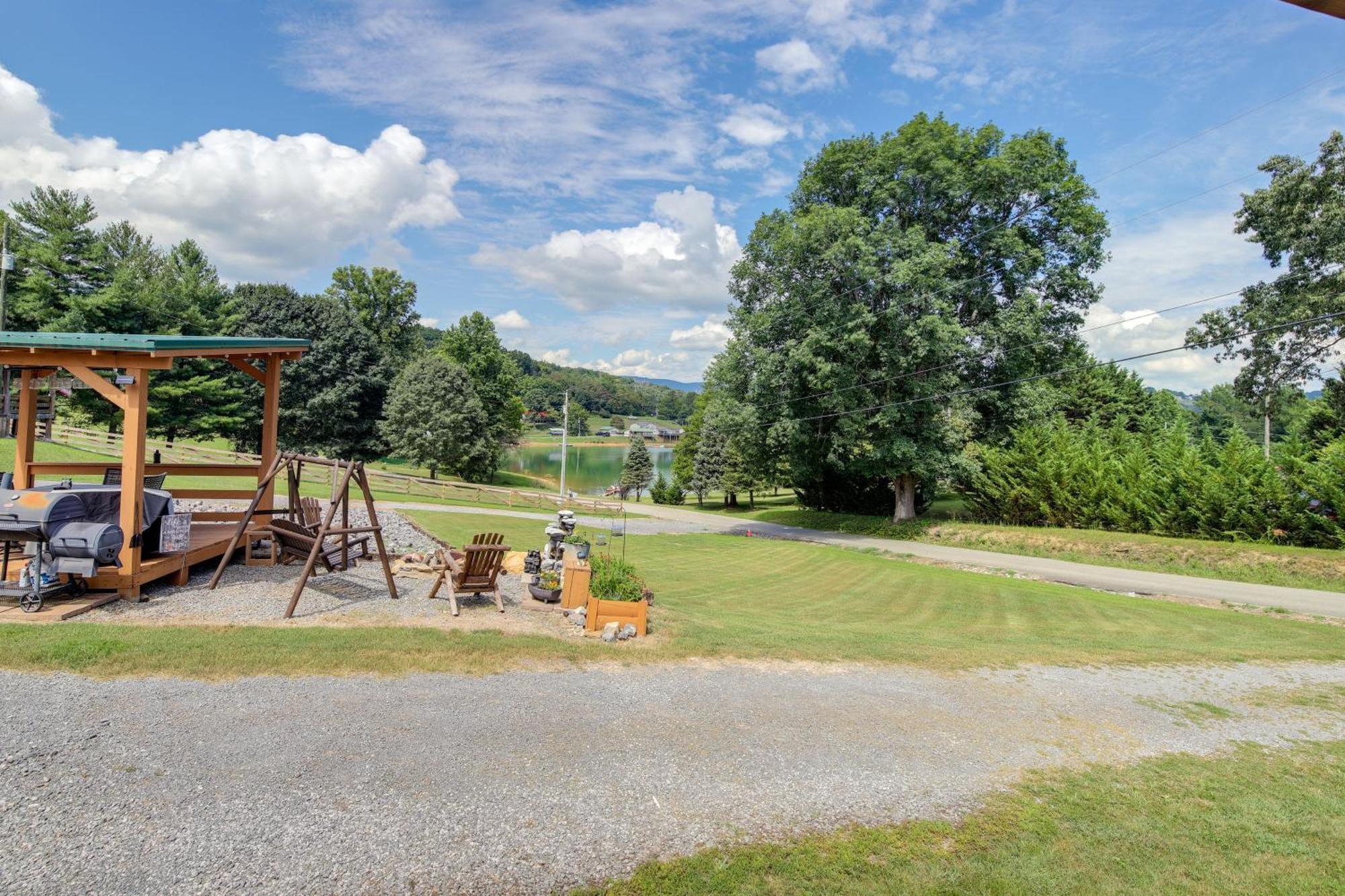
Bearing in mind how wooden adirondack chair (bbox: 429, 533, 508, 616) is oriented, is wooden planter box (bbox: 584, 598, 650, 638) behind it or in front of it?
behind

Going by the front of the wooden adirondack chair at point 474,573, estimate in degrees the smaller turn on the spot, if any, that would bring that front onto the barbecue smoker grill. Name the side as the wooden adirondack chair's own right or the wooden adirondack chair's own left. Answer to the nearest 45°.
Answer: approximately 45° to the wooden adirondack chair's own left

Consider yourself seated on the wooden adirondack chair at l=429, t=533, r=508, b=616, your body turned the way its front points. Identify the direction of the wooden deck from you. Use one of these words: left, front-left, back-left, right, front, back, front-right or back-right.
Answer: front-left

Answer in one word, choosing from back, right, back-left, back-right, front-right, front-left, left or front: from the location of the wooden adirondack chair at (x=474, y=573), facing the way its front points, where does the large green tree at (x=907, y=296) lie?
right

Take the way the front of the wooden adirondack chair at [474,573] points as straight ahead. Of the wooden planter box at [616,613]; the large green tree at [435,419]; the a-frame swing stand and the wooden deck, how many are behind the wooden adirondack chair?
1

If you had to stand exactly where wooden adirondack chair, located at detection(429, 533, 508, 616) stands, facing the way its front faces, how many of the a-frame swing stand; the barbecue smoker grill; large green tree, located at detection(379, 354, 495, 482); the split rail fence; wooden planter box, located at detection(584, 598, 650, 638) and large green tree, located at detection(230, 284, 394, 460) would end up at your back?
1

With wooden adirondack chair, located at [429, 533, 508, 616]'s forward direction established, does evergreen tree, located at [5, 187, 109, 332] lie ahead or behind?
ahead

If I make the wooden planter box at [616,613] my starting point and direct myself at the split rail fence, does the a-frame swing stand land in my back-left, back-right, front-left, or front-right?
front-left

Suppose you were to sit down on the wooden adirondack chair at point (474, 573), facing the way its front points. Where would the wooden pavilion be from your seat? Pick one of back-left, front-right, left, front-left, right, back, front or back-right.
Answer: front-left

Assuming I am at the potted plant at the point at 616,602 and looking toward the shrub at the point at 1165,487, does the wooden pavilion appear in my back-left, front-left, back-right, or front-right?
back-left

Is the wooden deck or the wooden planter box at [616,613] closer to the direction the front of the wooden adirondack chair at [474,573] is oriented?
the wooden deck

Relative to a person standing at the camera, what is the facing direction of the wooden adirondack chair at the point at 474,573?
facing away from the viewer and to the left of the viewer
